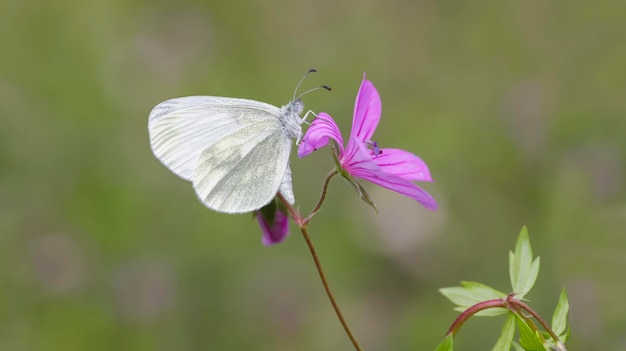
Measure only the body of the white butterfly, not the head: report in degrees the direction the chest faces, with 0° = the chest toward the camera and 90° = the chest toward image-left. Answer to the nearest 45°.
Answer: approximately 270°
